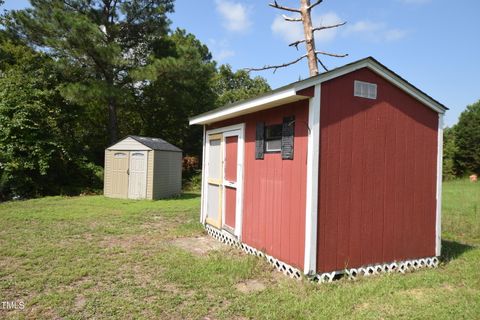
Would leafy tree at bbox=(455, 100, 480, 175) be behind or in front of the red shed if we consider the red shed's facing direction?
behind

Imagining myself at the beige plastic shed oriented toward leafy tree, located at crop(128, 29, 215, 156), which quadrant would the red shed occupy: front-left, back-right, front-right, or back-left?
back-right

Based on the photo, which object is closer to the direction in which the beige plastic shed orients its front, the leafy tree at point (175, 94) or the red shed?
the red shed

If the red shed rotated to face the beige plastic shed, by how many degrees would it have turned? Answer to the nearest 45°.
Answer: approximately 90° to its right

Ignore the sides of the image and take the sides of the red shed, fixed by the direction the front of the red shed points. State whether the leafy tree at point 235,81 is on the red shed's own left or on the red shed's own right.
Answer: on the red shed's own right

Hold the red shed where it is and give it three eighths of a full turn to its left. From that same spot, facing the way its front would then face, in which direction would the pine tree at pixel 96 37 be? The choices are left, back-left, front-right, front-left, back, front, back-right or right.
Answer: back-left

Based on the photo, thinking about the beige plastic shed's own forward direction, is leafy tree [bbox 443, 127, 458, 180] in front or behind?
behind

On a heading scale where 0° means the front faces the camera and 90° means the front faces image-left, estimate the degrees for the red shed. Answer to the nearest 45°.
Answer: approximately 45°

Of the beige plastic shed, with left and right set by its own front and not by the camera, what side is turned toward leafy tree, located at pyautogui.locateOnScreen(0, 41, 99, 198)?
right

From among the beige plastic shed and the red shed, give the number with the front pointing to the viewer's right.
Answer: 0

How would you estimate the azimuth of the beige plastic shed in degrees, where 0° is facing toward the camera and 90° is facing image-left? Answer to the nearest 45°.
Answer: approximately 45°
